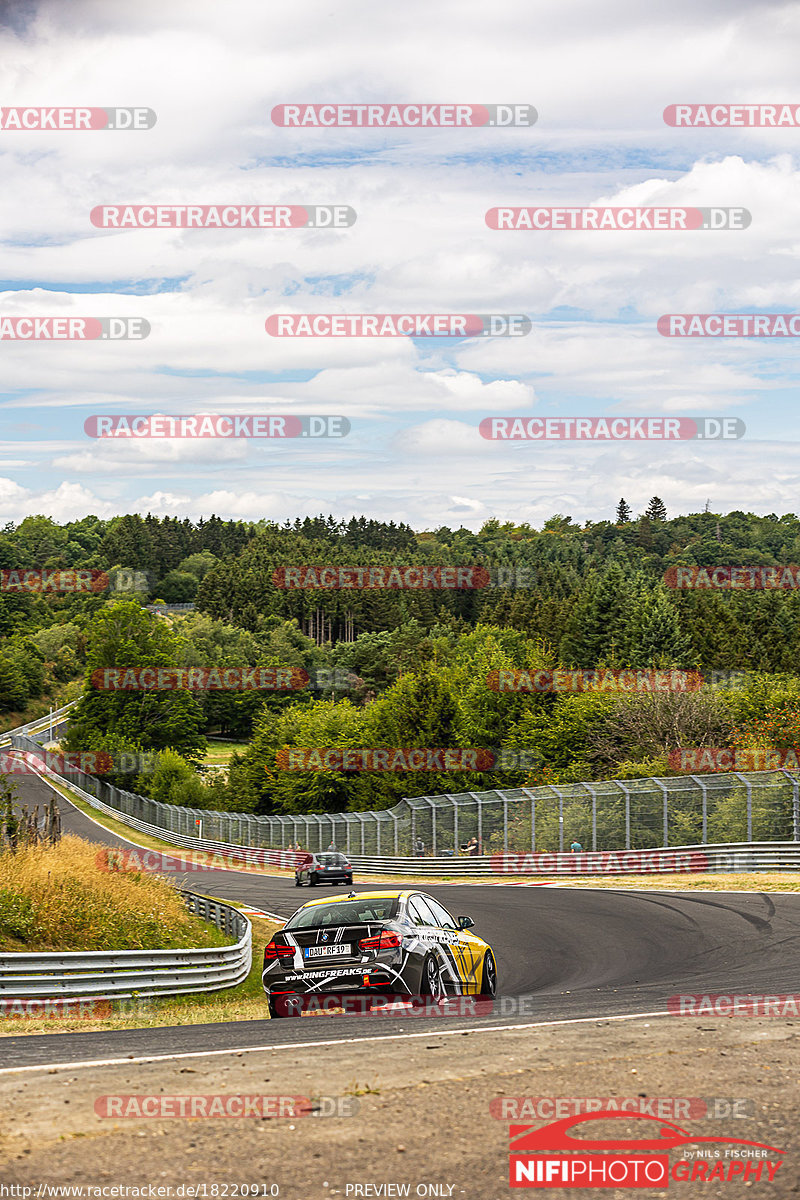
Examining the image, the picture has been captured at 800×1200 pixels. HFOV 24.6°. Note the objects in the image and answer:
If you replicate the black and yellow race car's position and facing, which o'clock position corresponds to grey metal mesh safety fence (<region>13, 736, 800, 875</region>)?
The grey metal mesh safety fence is roughly at 11 o'clock from the black and yellow race car.

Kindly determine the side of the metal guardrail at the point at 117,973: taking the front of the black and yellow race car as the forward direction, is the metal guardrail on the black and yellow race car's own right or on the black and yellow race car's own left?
on the black and yellow race car's own left

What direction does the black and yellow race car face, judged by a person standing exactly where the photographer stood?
facing away from the viewer and to the right of the viewer

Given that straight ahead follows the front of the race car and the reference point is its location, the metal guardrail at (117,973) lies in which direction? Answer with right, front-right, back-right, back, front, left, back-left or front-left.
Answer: back-left

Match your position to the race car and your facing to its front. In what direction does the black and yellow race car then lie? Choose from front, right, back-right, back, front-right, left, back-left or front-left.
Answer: back-left

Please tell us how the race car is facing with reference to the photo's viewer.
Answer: facing away from the viewer and to the left of the viewer
